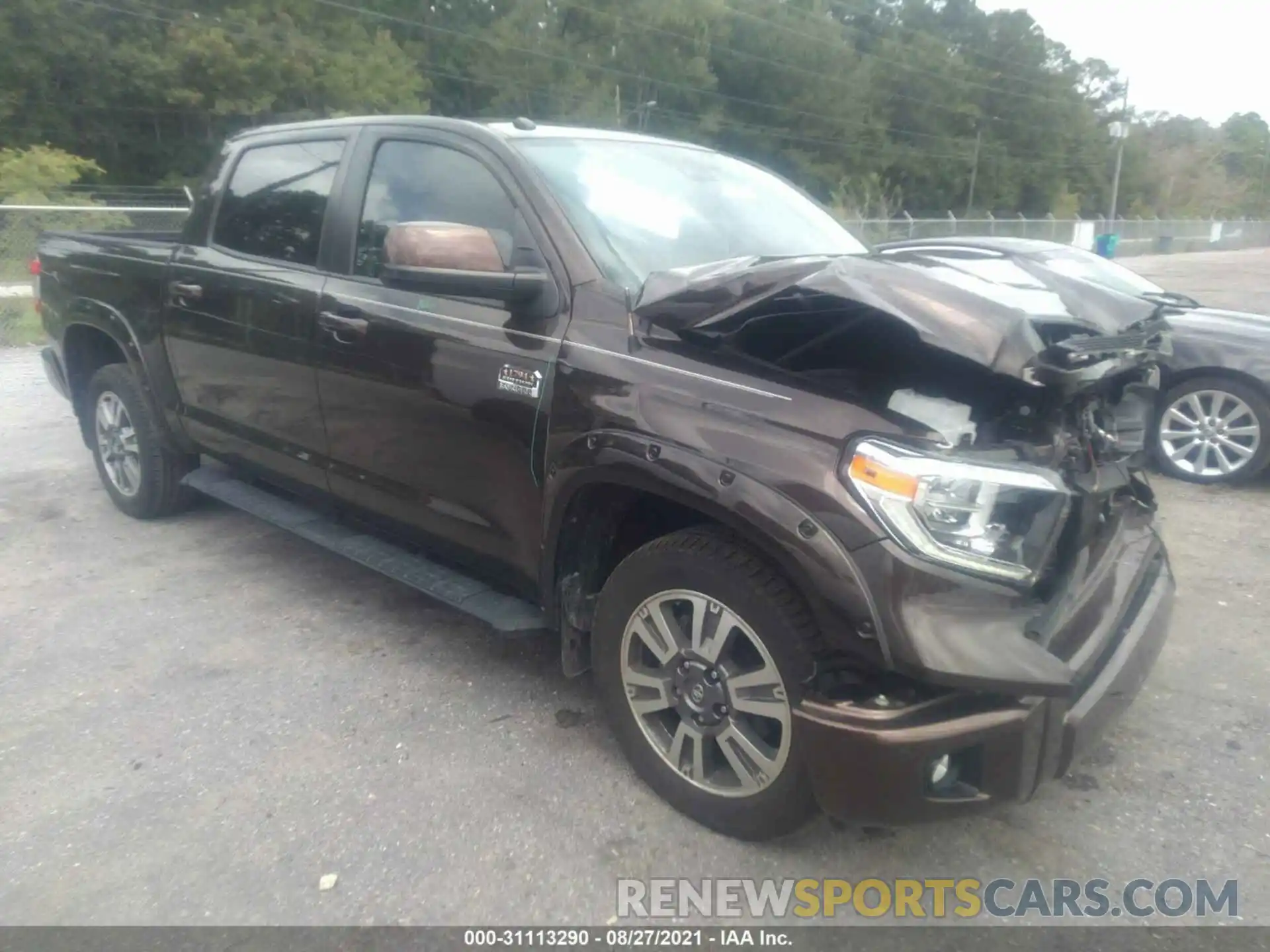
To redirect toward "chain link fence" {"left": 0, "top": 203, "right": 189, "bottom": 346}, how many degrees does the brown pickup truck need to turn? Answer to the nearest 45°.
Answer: approximately 180°

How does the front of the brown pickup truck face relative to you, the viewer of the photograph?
facing the viewer and to the right of the viewer

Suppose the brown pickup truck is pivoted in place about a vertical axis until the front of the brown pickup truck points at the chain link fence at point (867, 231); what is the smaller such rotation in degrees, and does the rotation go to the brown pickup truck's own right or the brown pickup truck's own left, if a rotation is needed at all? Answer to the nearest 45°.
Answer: approximately 135° to the brown pickup truck's own left
